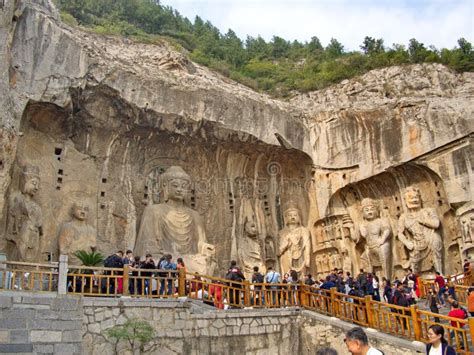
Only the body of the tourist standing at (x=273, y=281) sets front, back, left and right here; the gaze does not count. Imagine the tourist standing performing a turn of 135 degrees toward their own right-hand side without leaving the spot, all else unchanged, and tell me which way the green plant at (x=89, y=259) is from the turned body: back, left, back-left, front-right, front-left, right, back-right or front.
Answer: back-right

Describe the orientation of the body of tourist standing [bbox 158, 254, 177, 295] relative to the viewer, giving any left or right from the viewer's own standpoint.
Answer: facing away from the viewer

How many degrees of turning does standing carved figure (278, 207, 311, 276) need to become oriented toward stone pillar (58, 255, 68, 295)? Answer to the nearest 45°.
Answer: approximately 45° to its right

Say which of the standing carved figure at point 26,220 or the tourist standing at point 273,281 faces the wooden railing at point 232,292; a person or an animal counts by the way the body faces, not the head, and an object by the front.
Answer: the standing carved figure

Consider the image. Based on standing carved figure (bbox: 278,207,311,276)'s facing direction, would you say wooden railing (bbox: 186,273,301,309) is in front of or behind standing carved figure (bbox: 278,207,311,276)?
in front

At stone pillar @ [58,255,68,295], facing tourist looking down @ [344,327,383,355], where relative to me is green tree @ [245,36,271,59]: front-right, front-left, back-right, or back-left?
back-left
